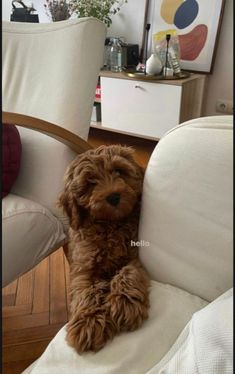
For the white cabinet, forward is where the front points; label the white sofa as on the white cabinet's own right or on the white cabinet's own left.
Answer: on the white cabinet's own left

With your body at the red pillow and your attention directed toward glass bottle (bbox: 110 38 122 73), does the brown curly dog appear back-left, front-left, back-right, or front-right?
back-right

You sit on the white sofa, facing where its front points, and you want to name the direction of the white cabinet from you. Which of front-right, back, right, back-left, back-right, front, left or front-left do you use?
back-right

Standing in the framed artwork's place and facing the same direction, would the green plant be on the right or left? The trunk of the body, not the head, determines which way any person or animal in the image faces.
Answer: on its right

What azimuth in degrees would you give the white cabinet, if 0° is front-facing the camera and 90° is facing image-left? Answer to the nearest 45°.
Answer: approximately 45°

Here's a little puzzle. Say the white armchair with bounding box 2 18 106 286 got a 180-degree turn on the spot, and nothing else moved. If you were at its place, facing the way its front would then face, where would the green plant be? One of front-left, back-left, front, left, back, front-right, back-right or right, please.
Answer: front-left

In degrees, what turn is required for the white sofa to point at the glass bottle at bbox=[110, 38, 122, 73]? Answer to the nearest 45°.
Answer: approximately 135° to its right
